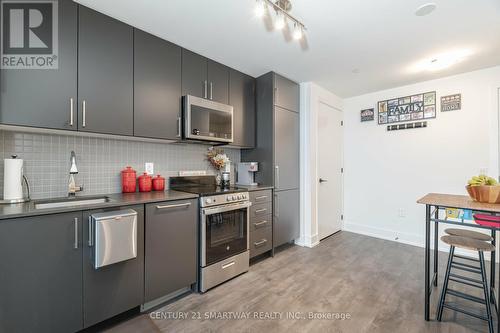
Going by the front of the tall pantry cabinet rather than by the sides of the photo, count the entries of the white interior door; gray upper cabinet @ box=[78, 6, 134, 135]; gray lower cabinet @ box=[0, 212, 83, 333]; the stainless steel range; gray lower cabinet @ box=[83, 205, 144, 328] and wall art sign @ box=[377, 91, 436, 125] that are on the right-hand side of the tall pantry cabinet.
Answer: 4

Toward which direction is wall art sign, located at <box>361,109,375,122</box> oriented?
toward the camera

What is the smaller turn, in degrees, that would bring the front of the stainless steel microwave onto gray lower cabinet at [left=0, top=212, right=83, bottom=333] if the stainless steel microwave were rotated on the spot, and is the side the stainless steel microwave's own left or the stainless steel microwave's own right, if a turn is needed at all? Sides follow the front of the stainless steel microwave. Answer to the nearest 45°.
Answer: approximately 90° to the stainless steel microwave's own right

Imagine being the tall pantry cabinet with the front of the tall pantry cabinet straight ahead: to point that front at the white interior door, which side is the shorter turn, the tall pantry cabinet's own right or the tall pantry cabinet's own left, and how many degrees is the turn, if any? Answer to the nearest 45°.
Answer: approximately 90° to the tall pantry cabinet's own left

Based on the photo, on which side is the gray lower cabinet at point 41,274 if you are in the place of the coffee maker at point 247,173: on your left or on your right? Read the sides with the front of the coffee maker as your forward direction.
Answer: on your right

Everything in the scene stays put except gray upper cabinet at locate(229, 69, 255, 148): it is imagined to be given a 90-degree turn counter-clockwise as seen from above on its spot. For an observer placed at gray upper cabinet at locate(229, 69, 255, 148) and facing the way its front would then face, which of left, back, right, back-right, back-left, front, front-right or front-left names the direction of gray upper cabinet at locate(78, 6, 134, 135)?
back

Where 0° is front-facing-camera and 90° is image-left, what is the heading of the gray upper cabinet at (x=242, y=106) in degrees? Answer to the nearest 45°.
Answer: approximately 315°

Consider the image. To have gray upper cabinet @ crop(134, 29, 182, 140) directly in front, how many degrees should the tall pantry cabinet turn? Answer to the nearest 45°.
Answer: approximately 90° to its right

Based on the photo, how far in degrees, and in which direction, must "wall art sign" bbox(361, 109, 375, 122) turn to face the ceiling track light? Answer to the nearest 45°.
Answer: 0° — it already faces it

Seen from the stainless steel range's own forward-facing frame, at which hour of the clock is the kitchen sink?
The kitchen sink is roughly at 4 o'clock from the stainless steel range.

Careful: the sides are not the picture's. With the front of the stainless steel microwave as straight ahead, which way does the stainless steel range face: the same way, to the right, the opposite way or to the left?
the same way

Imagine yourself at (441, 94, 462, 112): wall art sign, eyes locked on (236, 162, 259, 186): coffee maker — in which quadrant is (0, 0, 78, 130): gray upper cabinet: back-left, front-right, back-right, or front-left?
front-left
